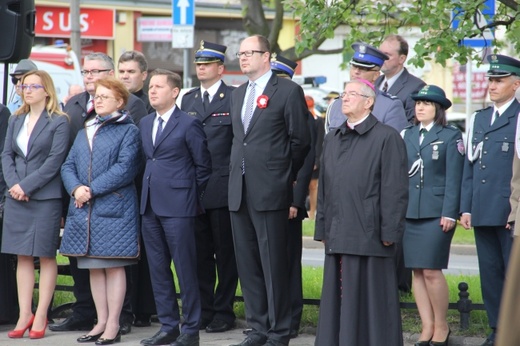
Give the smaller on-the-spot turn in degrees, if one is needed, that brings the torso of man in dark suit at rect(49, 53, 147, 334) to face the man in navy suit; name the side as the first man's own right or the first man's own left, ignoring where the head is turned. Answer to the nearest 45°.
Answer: approximately 90° to the first man's own left

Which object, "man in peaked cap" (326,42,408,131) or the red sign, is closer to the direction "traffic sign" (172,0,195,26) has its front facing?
the man in peaked cap

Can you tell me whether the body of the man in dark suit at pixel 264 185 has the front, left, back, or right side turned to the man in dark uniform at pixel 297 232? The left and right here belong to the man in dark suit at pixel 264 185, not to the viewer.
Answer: back

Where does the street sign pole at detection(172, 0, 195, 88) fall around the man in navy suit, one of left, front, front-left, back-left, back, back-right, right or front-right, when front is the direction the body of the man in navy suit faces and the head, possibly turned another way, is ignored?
back-right

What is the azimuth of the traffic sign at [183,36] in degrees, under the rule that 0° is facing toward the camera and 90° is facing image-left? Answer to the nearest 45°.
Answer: approximately 0°

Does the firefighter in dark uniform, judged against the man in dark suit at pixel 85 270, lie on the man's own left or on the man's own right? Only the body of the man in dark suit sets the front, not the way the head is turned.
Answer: on the man's own left
